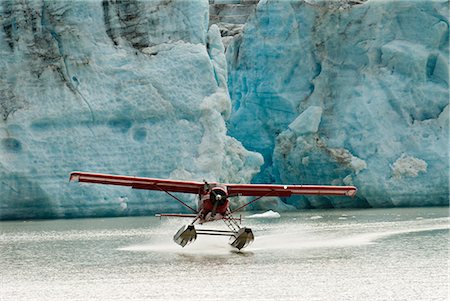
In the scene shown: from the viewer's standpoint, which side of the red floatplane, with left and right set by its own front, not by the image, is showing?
front
